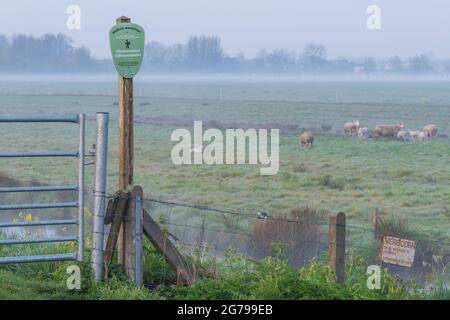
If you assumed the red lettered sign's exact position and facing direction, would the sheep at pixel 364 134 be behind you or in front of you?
behind

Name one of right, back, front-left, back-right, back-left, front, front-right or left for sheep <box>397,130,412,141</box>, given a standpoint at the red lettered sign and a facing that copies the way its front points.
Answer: back

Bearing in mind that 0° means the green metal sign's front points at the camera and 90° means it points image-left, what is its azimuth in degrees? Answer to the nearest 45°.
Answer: approximately 0°

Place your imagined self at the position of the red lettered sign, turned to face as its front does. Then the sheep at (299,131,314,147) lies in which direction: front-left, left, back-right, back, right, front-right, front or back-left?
back

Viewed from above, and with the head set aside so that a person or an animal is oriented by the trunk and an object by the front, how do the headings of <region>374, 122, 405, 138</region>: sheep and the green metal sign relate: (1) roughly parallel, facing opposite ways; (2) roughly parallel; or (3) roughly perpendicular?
roughly perpendicular
